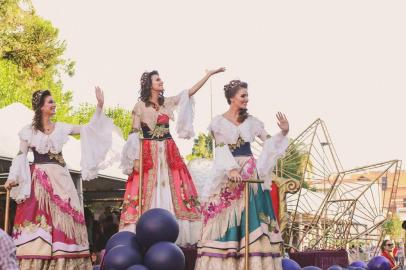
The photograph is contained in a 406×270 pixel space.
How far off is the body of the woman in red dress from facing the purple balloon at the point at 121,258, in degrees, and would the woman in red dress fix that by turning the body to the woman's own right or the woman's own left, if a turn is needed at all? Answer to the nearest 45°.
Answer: approximately 45° to the woman's own right

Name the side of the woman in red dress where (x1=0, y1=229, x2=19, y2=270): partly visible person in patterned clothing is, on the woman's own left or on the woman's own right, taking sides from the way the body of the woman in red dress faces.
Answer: on the woman's own right

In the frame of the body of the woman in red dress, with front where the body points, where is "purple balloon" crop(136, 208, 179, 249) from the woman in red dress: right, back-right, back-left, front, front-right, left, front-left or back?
front-right

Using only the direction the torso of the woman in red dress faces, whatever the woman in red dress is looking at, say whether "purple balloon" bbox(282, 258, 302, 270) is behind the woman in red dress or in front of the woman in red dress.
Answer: in front

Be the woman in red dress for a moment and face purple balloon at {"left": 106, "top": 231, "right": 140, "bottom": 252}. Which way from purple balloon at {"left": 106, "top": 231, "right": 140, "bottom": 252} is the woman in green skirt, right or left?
left

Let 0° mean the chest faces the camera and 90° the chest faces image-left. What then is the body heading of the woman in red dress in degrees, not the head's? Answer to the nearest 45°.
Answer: approximately 315°

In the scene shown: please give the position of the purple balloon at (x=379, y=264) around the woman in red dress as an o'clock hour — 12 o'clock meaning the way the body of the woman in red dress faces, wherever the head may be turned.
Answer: The purple balloon is roughly at 10 o'clock from the woman in red dress.

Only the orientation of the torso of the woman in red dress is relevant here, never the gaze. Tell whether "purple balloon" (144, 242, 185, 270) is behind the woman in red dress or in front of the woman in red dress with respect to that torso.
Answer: in front
